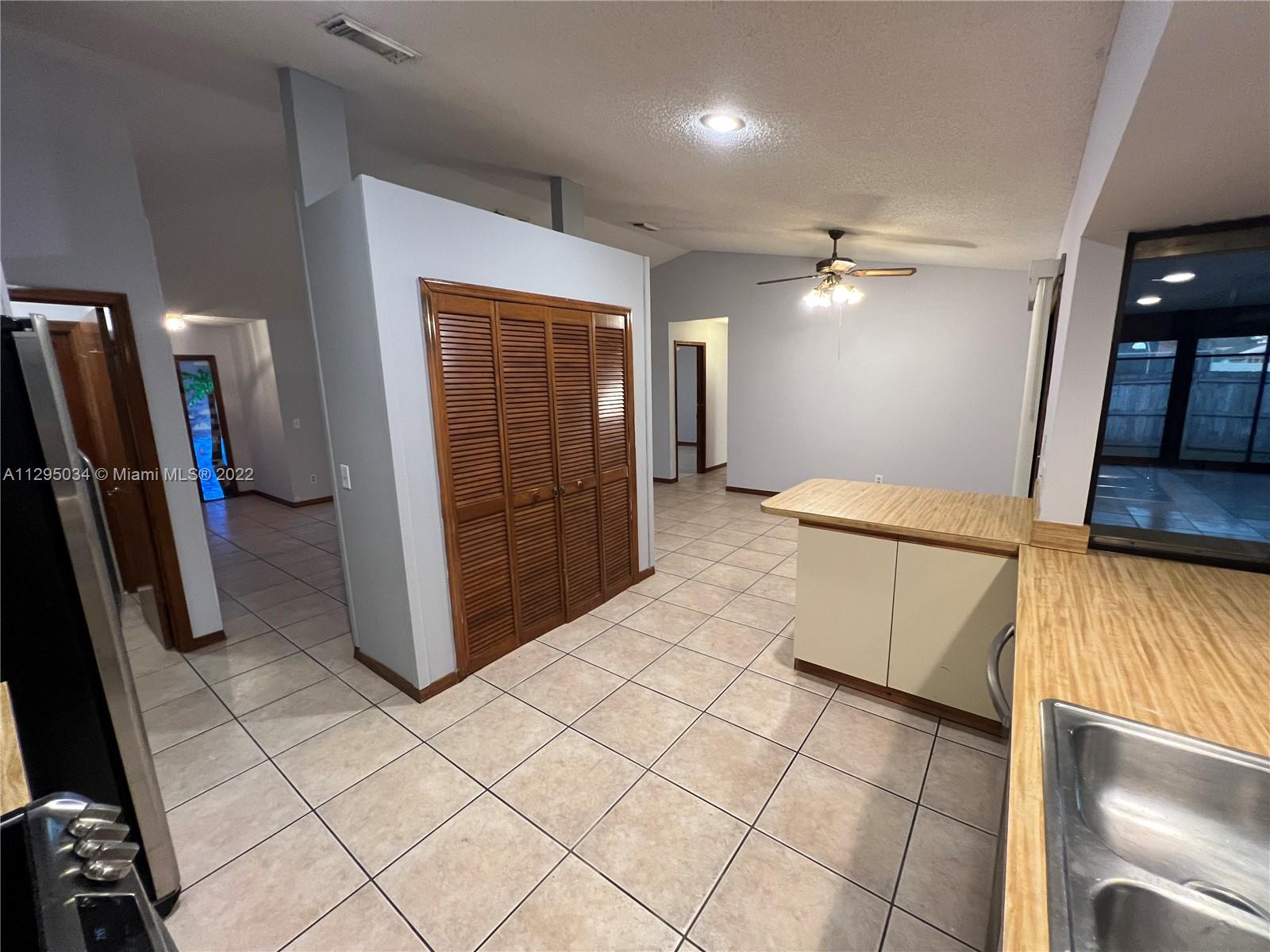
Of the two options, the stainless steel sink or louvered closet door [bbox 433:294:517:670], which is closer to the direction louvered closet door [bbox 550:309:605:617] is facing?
the stainless steel sink

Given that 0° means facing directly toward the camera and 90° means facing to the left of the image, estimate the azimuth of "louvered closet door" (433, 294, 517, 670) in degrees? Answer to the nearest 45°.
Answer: approximately 315°

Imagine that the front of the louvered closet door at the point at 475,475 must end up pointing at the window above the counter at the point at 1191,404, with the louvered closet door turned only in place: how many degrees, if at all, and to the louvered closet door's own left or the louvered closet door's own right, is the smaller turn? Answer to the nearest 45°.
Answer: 0° — it already faces it

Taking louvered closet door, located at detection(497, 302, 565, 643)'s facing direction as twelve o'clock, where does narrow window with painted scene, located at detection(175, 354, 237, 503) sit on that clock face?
The narrow window with painted scene is roughly at 6 o'clock from the louvered closet door.

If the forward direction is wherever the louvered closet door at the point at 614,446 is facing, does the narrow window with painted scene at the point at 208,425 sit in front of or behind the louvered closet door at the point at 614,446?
behind

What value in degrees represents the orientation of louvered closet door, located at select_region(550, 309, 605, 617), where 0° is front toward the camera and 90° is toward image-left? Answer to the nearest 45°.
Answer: approximately 315°

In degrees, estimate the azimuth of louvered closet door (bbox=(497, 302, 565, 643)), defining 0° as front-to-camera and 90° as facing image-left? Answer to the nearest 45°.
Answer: approximately 315°

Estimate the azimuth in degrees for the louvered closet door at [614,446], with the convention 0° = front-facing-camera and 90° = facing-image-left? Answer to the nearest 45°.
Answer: approximately 315°

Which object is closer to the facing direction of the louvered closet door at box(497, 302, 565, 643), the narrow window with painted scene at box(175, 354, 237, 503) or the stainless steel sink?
the stainless steel sink

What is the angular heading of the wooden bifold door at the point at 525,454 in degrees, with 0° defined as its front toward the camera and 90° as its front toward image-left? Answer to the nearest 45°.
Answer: approximately 315°
